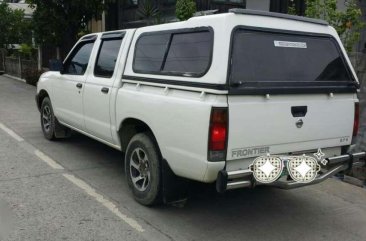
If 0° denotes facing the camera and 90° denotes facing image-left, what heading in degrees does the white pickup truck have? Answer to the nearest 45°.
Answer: approximately 135°

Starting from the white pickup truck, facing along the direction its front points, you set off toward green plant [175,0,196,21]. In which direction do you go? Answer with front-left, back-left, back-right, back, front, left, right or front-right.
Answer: front-right

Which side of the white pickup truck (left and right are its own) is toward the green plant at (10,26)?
front

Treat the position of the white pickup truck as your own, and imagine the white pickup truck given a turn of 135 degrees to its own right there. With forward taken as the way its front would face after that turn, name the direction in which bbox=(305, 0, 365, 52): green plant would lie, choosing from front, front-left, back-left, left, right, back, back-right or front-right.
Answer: front-left

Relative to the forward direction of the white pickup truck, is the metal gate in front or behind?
in front
